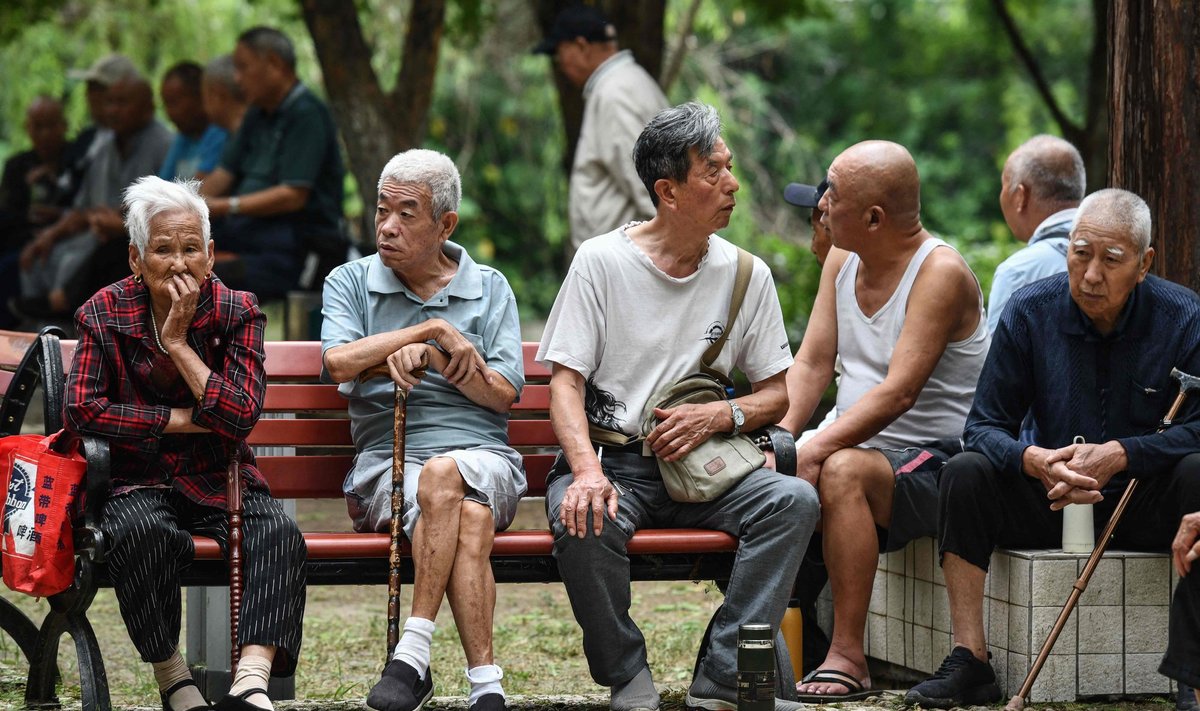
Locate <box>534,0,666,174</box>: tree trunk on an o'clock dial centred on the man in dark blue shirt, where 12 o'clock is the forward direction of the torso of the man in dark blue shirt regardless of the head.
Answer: The tree trunk is roughly at 5 o'clock from the man in dark blue shirt.

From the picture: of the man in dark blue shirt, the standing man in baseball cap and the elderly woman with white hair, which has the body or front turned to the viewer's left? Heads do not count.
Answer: the standing man in baseball cap

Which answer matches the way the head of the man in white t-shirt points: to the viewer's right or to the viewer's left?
to the viewer's right

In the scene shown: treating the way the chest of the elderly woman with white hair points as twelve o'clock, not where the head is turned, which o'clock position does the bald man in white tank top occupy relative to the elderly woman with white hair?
The bald man in white tank top is roughly at 9 o'clock from the elderly woman with white hair.

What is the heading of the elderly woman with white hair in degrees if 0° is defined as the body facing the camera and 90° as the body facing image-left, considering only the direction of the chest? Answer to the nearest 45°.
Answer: approximately 0°

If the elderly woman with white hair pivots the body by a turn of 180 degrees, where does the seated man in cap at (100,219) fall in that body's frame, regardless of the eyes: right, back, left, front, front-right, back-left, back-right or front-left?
front

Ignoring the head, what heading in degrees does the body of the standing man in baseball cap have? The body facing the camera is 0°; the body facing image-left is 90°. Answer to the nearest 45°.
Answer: approximately 90°

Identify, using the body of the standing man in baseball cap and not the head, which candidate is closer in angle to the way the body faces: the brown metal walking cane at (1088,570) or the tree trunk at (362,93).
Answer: the tree trunk

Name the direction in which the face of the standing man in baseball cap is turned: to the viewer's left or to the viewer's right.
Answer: to the viewer's left

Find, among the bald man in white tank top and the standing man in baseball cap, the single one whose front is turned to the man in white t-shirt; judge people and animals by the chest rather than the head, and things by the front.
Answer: the bald man in white tank top
